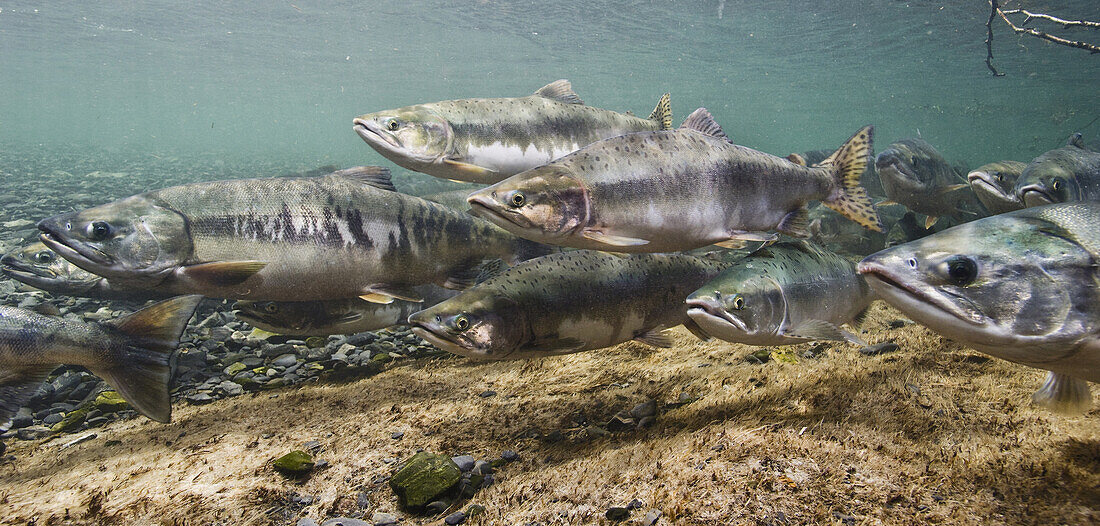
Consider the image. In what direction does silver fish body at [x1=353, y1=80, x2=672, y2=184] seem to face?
to the viewer's left

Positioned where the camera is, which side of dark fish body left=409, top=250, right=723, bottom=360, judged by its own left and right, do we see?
left

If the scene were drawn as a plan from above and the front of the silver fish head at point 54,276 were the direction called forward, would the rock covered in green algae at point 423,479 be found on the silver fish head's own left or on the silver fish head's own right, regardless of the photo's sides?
on the silver fish head's own left

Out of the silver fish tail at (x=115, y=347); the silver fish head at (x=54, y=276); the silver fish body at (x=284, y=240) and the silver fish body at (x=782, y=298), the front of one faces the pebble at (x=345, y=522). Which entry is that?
the silver fish body at (x=782, y=298)

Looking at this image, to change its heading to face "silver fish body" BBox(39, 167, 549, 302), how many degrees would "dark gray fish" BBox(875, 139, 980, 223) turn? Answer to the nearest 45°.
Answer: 0° — it already faces it

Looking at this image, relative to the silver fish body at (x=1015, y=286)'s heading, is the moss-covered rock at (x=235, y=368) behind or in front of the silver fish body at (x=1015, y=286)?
in front

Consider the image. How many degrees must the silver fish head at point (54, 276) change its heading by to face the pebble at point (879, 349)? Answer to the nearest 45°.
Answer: approximately 135° to its left

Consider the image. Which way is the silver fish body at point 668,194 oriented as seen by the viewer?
to the viewer's left

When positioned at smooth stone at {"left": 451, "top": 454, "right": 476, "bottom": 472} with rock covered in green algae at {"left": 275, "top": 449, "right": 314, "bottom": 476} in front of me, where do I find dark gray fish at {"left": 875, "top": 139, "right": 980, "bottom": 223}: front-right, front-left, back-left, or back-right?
back-right

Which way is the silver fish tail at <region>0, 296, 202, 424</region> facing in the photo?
to the viewer's left

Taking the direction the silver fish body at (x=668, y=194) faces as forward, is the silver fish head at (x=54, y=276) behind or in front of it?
in front

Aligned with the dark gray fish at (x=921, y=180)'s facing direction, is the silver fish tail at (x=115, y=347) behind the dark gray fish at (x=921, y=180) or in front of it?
in front
